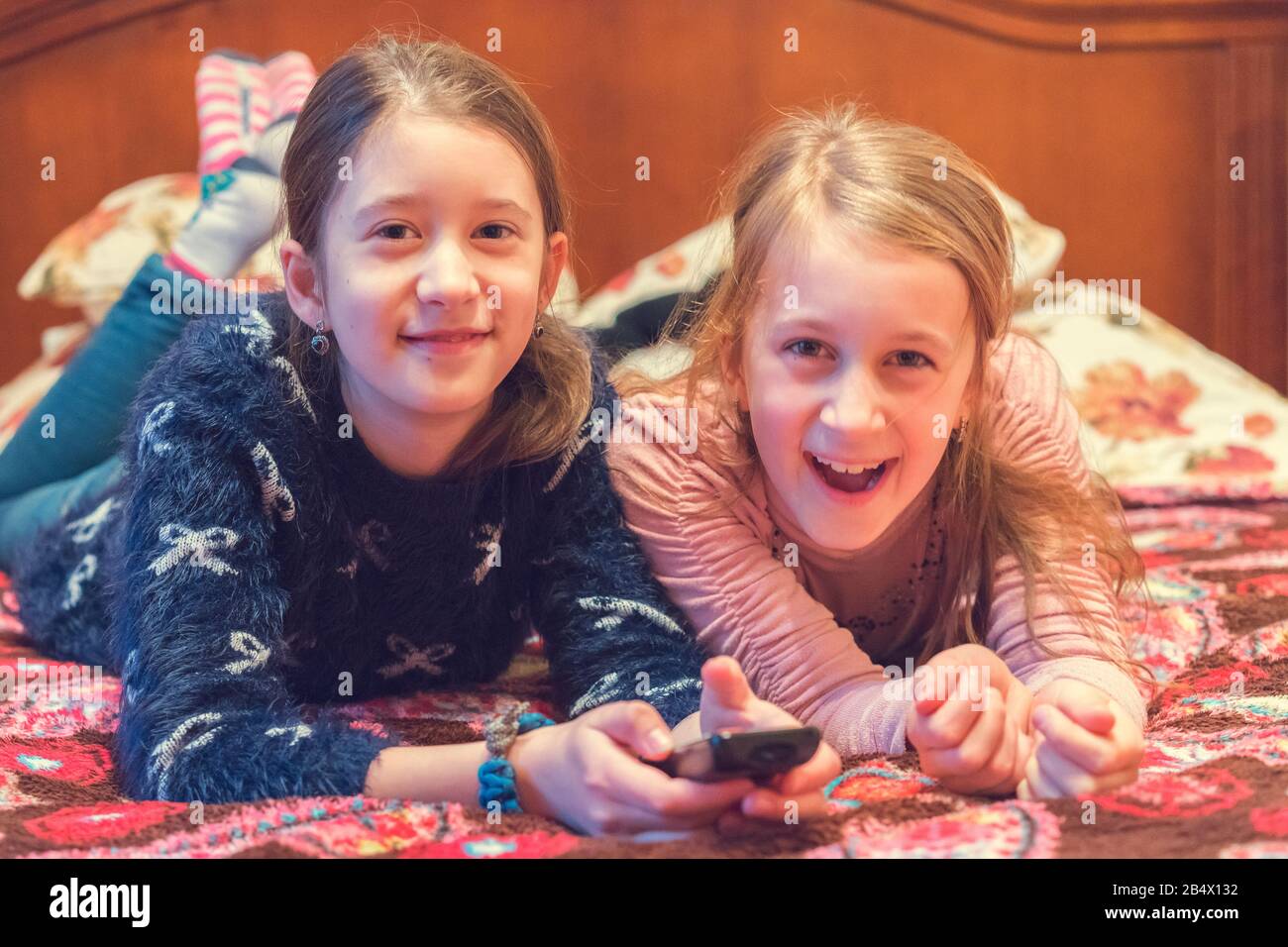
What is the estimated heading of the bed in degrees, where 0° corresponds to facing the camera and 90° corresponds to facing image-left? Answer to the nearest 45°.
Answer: approximately 0°
